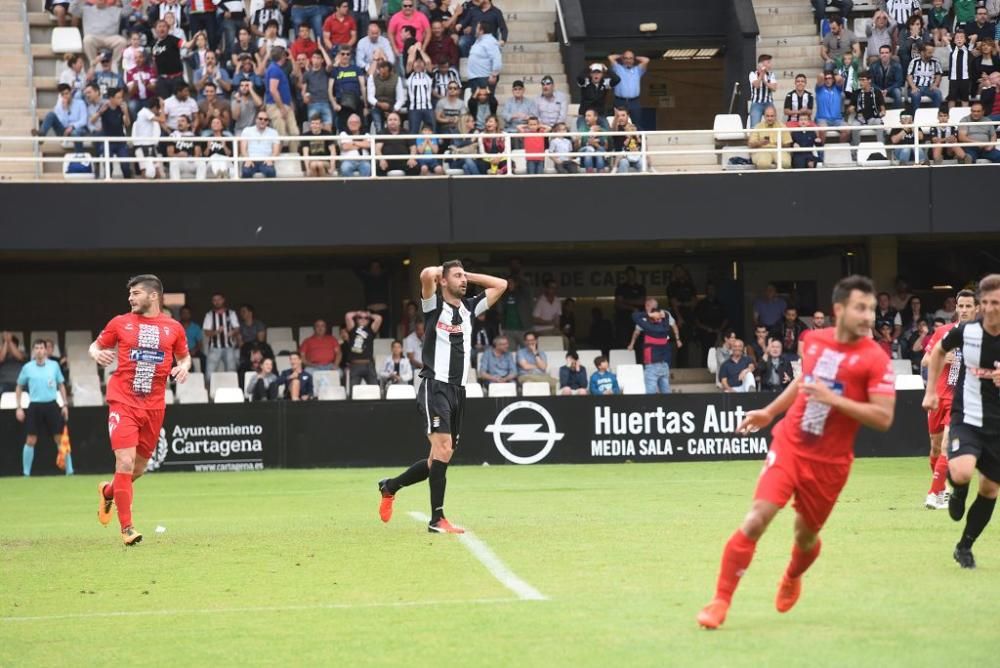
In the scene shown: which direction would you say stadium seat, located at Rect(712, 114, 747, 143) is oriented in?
toward the camera

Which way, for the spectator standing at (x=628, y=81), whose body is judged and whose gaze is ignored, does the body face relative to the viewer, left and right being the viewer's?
facing the viewer

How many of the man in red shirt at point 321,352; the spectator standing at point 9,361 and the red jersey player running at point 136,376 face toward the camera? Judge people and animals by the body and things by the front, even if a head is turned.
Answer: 3

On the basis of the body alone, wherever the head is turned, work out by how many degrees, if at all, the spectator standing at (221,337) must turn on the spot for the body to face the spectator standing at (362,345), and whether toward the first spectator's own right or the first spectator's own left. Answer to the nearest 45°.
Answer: approximately 90° to the first spectator's own left

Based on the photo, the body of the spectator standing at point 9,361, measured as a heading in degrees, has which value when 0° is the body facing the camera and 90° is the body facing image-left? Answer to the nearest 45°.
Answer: approximately 0°

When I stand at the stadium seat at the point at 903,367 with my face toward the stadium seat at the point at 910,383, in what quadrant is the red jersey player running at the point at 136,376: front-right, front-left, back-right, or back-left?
front-right

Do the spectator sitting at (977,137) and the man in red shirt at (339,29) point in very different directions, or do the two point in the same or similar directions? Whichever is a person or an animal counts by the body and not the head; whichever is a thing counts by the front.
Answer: same or similar directions

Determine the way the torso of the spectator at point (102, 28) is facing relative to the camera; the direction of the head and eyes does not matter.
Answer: toward the camera

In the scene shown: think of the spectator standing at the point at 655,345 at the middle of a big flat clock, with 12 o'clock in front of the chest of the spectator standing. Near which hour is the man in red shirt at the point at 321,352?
The man in red shirt is roughly at 3 o'clock from the spectator standing.

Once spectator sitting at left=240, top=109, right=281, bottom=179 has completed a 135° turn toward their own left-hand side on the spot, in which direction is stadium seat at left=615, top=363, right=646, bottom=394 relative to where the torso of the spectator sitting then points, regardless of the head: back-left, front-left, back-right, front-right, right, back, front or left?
front-right

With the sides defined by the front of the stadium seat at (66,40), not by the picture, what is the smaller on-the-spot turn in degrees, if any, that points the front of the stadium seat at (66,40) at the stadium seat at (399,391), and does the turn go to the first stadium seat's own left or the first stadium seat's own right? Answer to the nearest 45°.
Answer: approximately 45° to the first stadium seat's own left

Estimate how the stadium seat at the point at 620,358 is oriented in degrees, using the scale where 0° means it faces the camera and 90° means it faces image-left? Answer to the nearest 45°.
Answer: approximately 0°

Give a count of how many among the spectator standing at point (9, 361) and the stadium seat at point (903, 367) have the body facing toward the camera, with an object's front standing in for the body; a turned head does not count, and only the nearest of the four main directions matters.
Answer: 2
